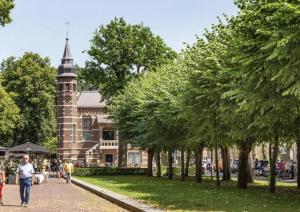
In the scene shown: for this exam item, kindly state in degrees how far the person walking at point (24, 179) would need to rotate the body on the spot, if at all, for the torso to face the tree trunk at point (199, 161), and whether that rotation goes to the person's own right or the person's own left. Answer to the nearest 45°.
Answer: approximately 135° to the person's own left

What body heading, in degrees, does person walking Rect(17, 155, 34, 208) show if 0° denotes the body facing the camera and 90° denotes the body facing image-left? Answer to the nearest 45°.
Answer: approximately 0°
